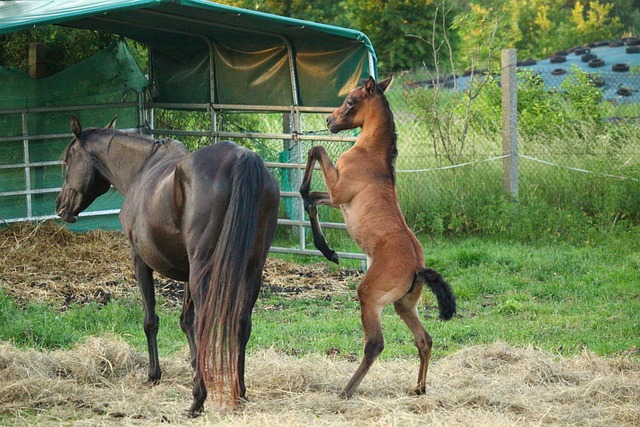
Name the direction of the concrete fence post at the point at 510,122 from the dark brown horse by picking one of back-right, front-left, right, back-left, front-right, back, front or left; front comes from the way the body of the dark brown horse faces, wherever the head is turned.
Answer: right

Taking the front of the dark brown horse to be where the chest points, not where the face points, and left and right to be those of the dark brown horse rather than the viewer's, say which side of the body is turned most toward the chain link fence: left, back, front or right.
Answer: right

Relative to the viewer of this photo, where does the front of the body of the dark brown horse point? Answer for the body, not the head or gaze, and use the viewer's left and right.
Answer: facing away from the viewer and to the left of the viewer

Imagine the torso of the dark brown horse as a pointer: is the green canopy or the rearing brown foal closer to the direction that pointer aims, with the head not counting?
the green canopy

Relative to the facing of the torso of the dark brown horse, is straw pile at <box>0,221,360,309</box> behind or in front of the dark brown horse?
in front

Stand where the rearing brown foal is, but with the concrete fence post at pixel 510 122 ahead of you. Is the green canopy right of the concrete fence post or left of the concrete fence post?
left

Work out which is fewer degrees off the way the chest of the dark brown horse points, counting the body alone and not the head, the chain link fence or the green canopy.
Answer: the green canopy

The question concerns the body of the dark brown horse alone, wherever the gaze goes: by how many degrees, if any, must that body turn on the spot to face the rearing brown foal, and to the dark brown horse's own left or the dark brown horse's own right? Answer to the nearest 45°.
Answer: approximately 135° to the dark brown horse's own right

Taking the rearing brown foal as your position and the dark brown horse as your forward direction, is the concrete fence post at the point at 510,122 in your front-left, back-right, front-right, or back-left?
back-right

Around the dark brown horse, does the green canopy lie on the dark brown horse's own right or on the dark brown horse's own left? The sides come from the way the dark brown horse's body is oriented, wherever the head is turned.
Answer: on the dark brown horse's own right

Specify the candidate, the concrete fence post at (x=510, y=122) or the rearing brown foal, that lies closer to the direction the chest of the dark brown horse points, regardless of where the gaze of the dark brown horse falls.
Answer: the concrete fence post
